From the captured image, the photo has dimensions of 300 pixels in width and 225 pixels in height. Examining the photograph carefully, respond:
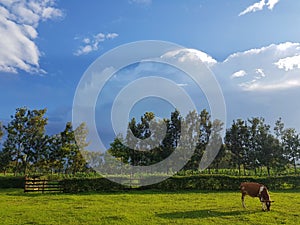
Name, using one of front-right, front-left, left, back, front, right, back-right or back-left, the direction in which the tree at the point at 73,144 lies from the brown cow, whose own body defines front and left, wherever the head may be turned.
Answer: back

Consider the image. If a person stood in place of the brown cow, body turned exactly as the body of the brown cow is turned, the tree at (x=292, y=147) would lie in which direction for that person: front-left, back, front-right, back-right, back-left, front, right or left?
back-left

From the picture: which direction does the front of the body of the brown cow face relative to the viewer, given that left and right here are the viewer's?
facing the viewer and to the right of the viewer

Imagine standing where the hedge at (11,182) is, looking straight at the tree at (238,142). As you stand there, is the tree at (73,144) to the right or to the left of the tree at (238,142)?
left

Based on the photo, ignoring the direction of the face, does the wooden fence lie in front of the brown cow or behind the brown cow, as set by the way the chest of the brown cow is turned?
behind

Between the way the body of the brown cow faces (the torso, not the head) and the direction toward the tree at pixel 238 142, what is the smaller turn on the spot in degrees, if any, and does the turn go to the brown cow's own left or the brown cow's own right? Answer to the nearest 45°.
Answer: approximately 135° to the brown cow's own left

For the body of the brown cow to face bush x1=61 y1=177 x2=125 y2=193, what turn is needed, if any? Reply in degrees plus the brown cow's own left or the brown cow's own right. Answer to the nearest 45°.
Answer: approximately 180°

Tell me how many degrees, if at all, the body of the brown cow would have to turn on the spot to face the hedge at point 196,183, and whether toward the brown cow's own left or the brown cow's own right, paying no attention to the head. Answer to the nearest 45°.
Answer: approximately 180°
